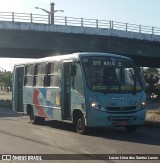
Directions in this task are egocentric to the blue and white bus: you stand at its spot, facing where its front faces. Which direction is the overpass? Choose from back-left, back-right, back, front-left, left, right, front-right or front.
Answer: back-left

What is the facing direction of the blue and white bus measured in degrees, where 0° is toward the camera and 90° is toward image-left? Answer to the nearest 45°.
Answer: approximately 315°
